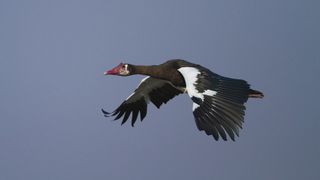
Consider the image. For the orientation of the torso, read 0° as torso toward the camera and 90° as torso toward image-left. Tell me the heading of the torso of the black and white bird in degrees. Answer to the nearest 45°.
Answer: approximately 90°
